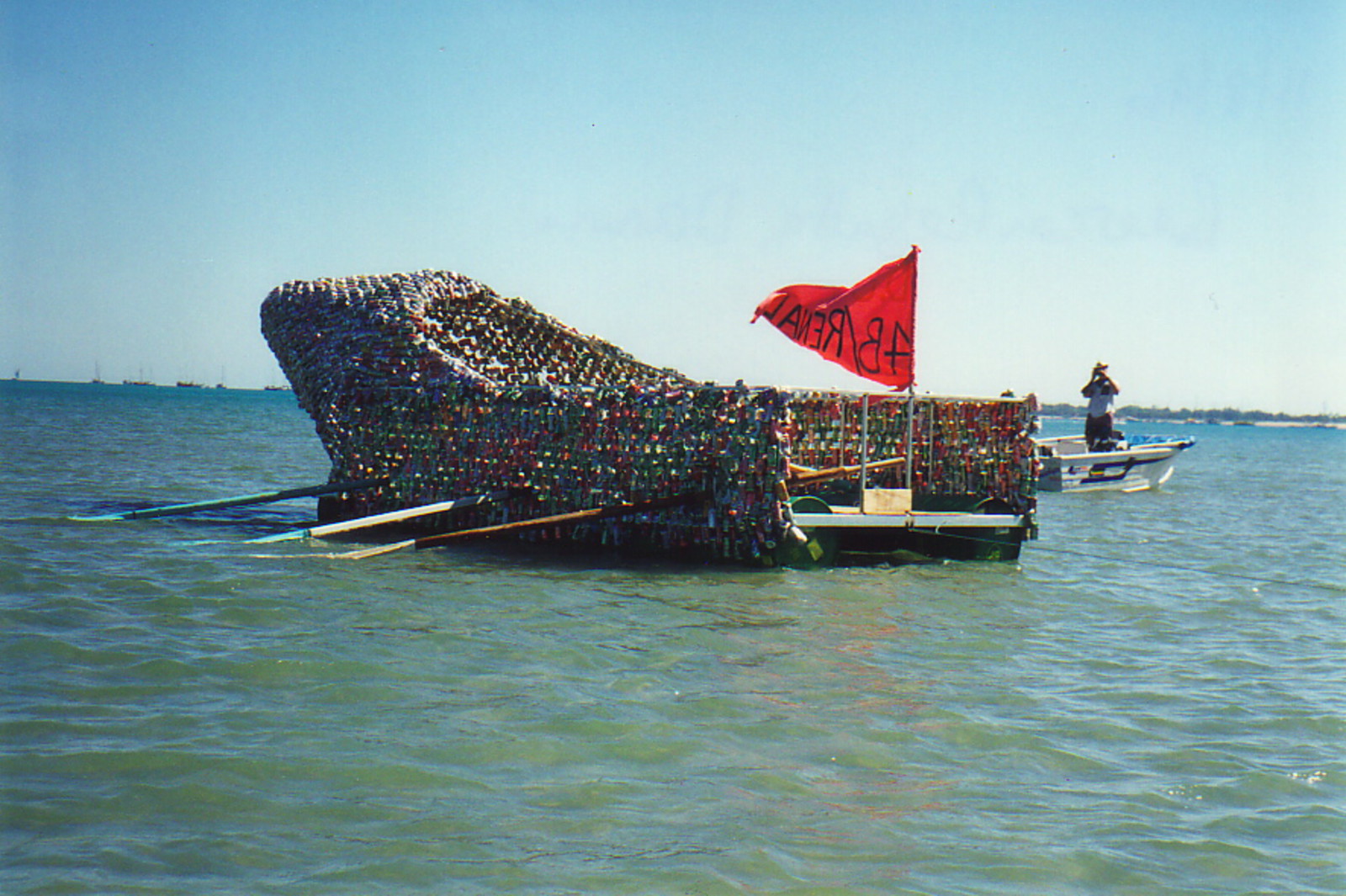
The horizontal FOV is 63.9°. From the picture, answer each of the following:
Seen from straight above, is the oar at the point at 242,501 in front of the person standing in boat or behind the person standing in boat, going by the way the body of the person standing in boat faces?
in front

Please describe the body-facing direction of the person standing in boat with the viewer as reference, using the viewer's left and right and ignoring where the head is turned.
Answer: facing the viewer

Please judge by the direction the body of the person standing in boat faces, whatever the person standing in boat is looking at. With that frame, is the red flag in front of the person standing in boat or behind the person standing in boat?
in front
